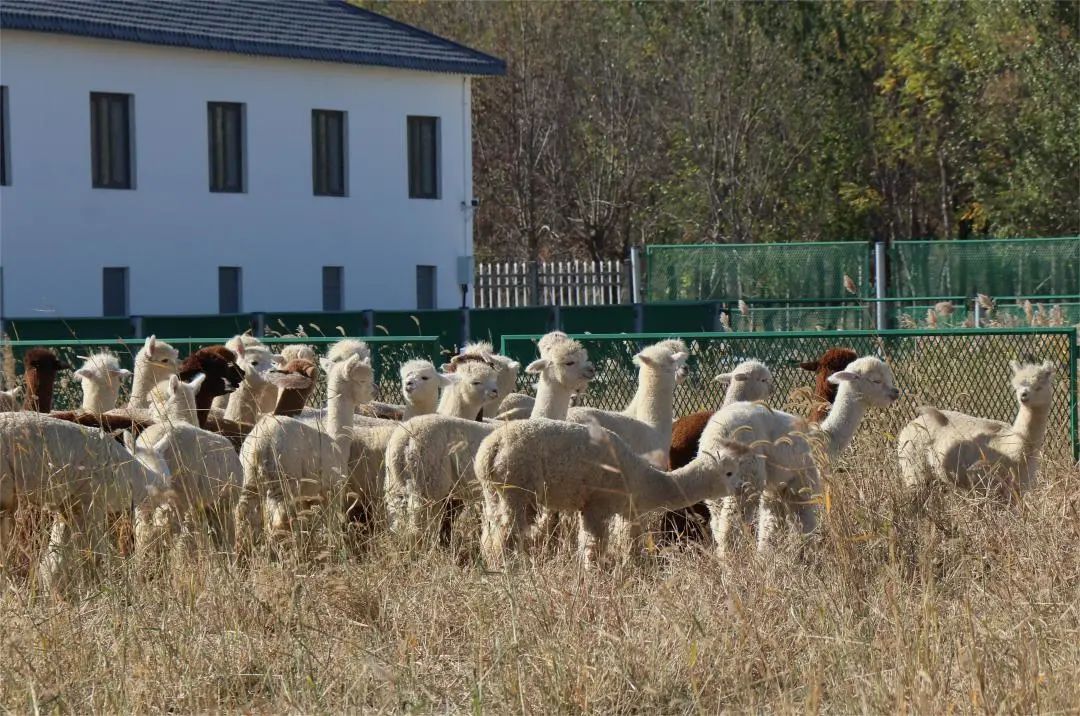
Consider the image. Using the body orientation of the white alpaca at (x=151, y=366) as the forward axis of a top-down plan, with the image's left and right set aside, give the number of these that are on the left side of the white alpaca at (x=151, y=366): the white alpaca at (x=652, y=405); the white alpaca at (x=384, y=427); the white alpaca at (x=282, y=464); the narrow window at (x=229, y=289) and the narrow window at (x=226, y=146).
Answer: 2

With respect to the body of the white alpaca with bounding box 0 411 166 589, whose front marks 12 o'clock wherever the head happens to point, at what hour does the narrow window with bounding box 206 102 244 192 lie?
The narrow window is roughly at 9 o'clock from the white alpaca.

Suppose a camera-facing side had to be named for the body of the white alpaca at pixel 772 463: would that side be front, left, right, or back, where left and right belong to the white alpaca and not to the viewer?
right

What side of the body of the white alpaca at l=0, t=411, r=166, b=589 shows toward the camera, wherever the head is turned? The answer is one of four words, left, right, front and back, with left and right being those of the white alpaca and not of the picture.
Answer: right

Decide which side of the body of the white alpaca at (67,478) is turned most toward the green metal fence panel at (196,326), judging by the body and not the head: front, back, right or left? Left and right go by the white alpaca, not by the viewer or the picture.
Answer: left

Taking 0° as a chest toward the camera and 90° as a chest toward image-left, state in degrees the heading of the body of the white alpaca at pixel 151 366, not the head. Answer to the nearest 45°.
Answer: approximately 270°

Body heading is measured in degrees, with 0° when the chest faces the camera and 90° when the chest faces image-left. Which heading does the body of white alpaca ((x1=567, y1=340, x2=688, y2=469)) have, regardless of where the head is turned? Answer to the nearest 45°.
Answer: approximately 270°

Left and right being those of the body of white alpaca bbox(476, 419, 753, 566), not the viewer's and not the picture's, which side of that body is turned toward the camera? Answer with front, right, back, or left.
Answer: right

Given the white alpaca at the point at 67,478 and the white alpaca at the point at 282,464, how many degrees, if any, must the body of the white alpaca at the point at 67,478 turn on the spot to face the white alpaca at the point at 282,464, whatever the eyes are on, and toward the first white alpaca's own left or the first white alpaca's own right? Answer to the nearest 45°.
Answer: approximately 45° to the first white alpaca's own left

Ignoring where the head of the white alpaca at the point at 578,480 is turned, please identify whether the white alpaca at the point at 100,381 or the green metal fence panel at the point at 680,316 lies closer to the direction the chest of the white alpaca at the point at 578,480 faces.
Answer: the green metal fence panel

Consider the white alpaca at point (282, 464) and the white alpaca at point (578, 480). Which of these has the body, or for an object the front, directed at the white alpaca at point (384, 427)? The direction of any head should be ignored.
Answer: the white alpaca at point (282, 464)
